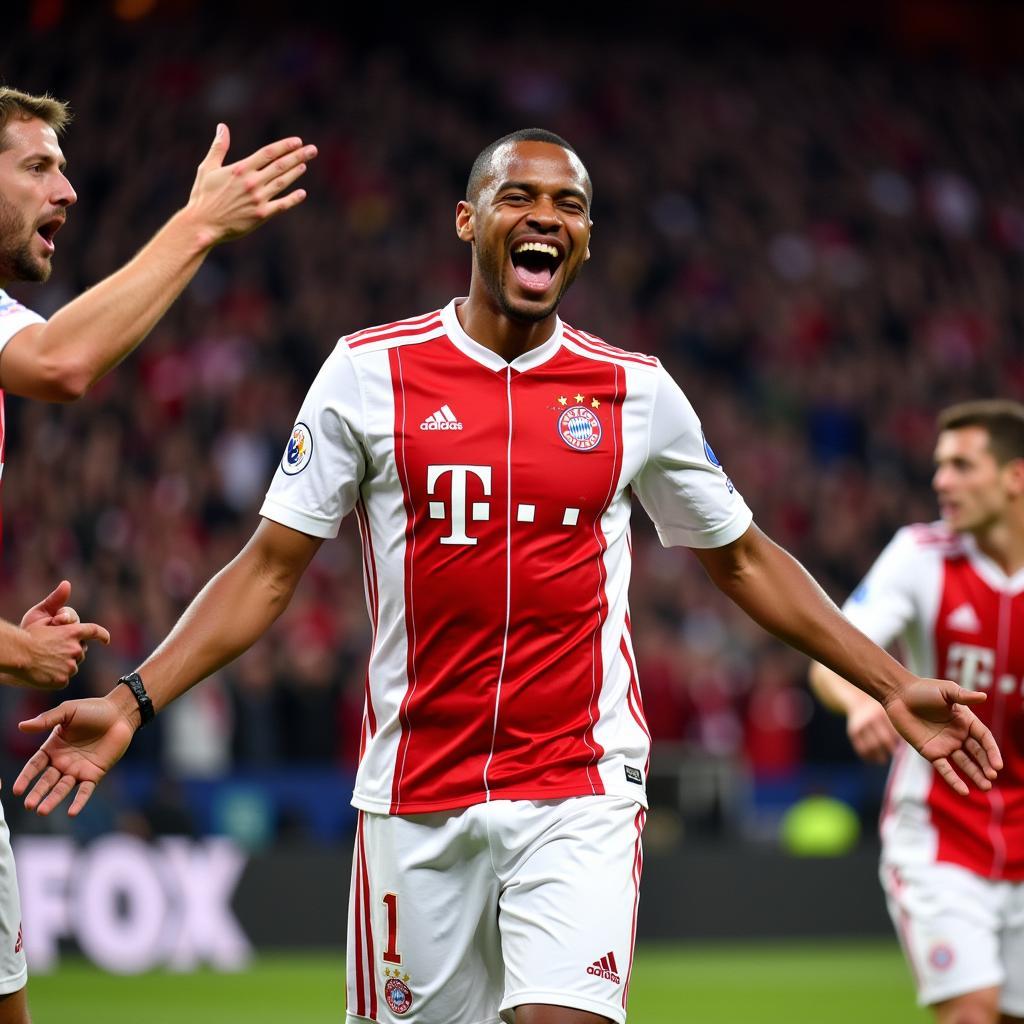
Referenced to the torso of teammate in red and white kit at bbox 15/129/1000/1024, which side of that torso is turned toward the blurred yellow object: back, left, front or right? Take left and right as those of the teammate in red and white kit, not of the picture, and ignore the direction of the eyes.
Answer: back

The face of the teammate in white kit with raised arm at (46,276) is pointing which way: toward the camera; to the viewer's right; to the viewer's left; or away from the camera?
to the viewer's right

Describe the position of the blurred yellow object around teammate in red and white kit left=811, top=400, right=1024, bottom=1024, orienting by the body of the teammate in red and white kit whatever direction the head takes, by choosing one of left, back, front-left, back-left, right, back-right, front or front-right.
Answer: back

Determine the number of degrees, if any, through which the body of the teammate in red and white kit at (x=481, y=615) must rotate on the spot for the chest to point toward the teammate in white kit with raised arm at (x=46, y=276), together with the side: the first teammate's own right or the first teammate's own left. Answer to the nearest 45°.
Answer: approximately 90° to the first teammate's own right

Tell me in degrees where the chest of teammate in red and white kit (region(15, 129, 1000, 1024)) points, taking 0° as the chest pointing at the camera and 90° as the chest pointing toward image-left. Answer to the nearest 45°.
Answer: approximately 0°

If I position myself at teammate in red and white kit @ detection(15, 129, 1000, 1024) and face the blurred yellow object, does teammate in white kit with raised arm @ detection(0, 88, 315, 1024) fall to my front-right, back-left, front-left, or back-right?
back-left

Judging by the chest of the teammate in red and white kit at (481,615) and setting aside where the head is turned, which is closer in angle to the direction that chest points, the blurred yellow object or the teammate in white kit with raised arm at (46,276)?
the teammate in white kit with raised arm

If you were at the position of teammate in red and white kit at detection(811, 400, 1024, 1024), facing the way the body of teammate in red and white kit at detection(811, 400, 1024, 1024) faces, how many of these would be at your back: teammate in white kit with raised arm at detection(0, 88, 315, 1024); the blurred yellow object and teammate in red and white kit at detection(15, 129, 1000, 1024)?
1

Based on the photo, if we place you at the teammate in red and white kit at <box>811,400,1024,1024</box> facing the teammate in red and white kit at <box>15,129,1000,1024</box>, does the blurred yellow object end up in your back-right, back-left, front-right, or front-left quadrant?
back-right
